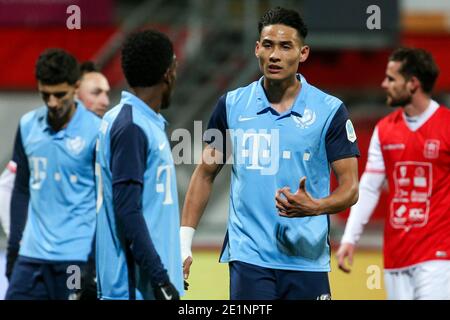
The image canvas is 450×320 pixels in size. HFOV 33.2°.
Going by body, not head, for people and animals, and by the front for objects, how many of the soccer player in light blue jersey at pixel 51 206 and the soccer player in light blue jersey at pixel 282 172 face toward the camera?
2

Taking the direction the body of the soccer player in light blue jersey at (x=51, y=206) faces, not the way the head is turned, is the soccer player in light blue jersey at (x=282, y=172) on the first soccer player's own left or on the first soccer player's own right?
on the first soccer player's own left

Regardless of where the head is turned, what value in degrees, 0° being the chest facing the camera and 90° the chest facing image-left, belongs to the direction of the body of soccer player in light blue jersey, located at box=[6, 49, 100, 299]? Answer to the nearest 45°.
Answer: approximately 0°

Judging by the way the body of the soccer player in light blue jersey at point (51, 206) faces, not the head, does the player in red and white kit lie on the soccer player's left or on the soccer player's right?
on the soccer player's left

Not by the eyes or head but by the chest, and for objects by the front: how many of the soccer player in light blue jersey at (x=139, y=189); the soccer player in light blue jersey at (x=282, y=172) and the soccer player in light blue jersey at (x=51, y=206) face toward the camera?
2

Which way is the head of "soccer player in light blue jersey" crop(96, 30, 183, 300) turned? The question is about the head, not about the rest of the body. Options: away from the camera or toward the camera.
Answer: away from the camera

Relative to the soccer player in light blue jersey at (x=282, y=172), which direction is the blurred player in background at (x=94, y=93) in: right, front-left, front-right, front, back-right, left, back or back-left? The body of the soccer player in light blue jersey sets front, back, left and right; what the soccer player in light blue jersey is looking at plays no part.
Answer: back-right

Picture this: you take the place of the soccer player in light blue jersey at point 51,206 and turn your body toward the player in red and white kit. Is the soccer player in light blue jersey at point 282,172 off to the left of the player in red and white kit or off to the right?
right

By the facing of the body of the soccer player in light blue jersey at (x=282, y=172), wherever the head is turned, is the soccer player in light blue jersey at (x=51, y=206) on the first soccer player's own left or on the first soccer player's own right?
on the first soccer player's own right

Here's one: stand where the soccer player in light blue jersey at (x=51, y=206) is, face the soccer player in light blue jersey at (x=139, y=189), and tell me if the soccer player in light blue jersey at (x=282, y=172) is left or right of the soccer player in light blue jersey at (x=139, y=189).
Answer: left

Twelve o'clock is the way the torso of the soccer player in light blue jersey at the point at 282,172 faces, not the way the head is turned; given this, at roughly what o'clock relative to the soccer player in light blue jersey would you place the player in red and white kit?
The player in red and white kit is roughly at 7 o'clock from the soccer player in light blue jersey.
